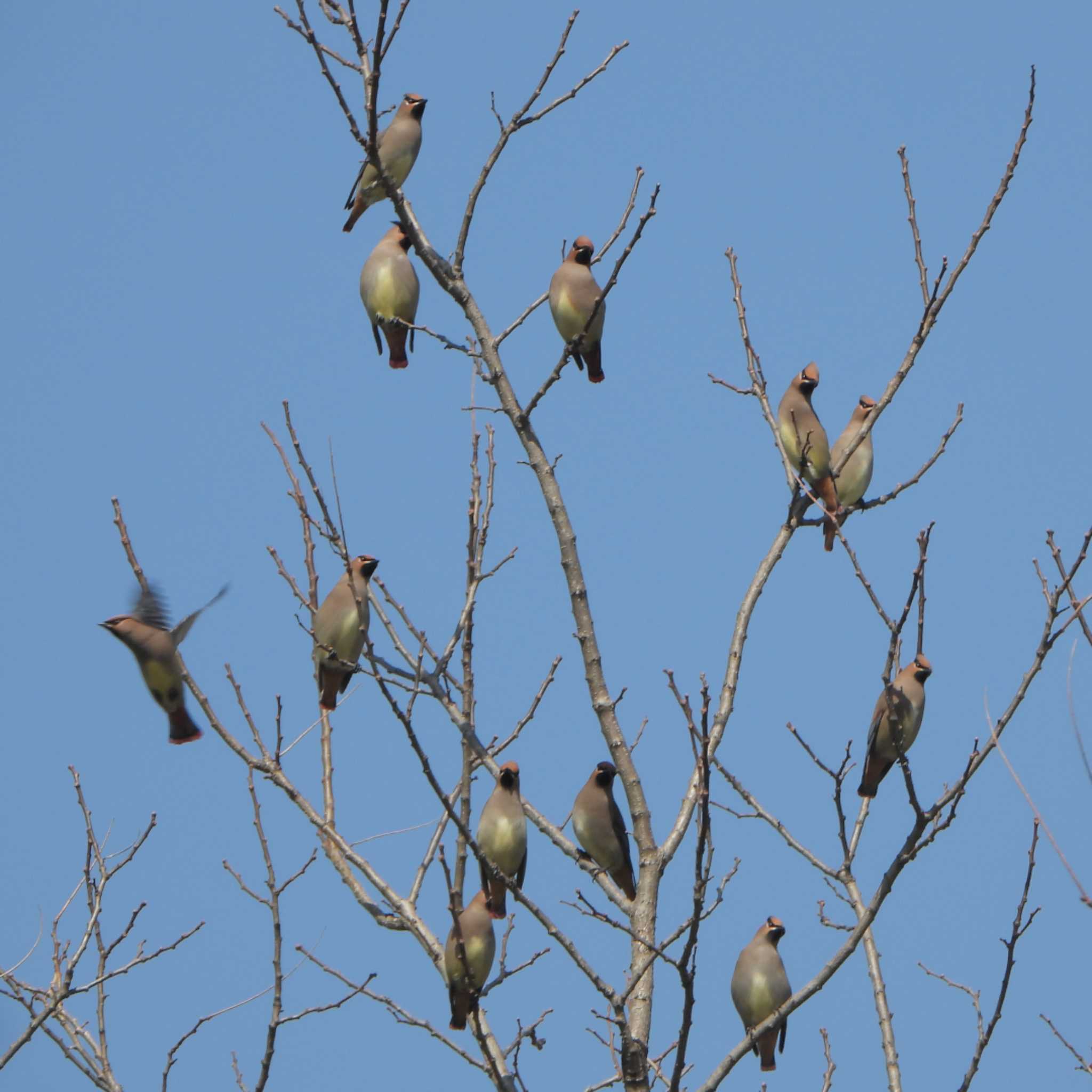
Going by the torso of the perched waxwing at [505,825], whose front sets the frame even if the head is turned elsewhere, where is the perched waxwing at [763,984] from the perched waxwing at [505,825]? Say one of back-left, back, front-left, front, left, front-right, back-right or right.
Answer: back-left

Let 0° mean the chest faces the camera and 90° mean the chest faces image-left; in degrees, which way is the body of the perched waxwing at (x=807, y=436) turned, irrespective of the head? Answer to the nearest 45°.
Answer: approximately 45°

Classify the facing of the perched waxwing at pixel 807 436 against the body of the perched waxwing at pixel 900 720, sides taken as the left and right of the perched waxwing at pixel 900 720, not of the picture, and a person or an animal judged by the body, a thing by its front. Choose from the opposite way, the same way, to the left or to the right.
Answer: to the right

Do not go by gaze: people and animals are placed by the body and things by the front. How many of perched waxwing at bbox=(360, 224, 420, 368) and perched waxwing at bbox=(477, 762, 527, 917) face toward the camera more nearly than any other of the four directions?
2

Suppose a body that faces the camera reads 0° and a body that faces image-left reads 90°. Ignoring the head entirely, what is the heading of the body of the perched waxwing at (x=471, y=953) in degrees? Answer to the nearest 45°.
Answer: approximately 315°
